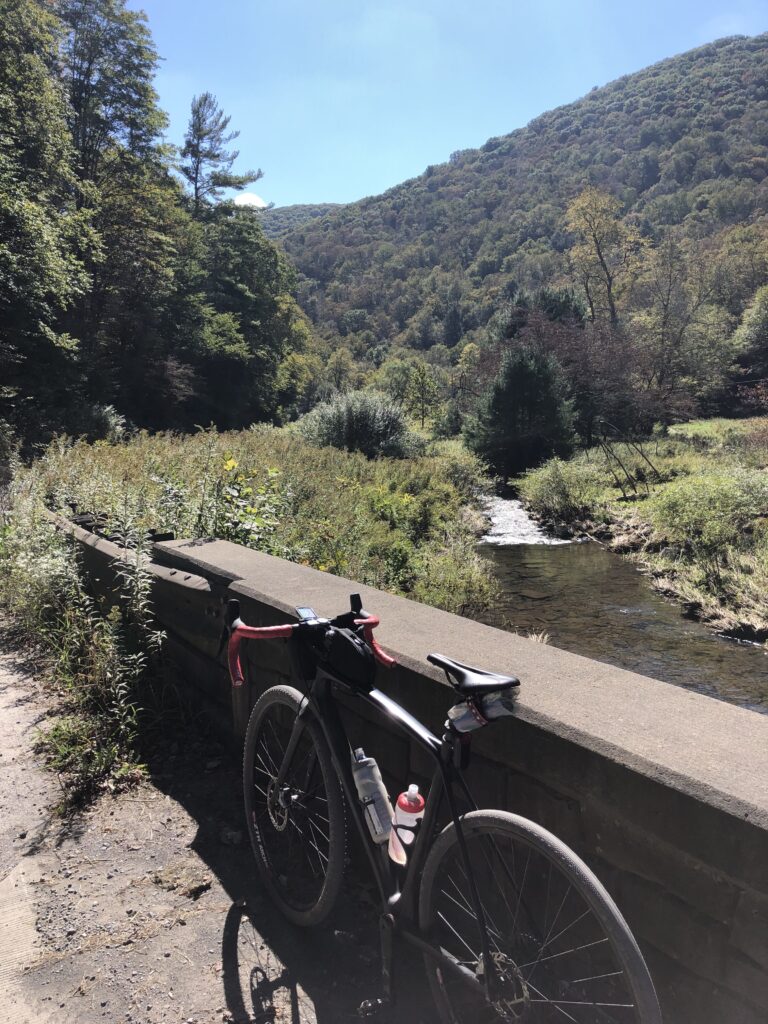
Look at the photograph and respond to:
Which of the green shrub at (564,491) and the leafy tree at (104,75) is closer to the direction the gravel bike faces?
the leafy tree

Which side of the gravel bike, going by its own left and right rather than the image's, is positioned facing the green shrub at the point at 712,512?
right

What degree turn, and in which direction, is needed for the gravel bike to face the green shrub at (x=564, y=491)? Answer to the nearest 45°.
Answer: approximately 45° to its right

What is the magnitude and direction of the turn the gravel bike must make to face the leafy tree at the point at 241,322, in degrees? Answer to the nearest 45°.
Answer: approximately 45° to its right

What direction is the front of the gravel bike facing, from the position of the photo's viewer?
facing away from the viewer and to the left of the viewer
